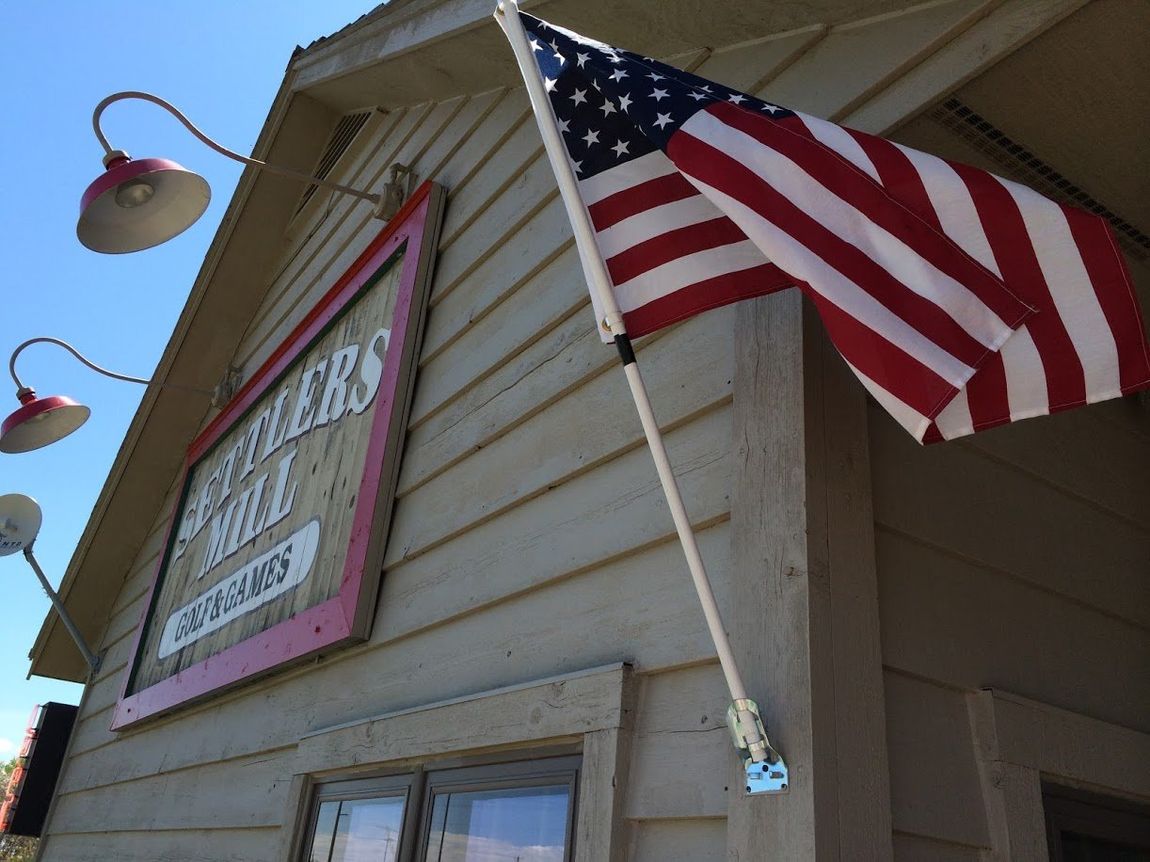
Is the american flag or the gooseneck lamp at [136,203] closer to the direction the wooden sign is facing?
the gooseneck lamp

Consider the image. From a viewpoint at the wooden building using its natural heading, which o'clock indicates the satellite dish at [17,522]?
The satellite dish is roughly at 3 o'clock from the wooden building.

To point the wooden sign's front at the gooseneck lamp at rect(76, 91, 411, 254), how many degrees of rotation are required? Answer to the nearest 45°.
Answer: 0° — it already faces it

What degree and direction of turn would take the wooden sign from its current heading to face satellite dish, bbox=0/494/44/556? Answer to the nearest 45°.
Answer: approximately 90° to its right

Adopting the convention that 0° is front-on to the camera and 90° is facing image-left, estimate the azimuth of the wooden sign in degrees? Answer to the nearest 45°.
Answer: approximately 45°
